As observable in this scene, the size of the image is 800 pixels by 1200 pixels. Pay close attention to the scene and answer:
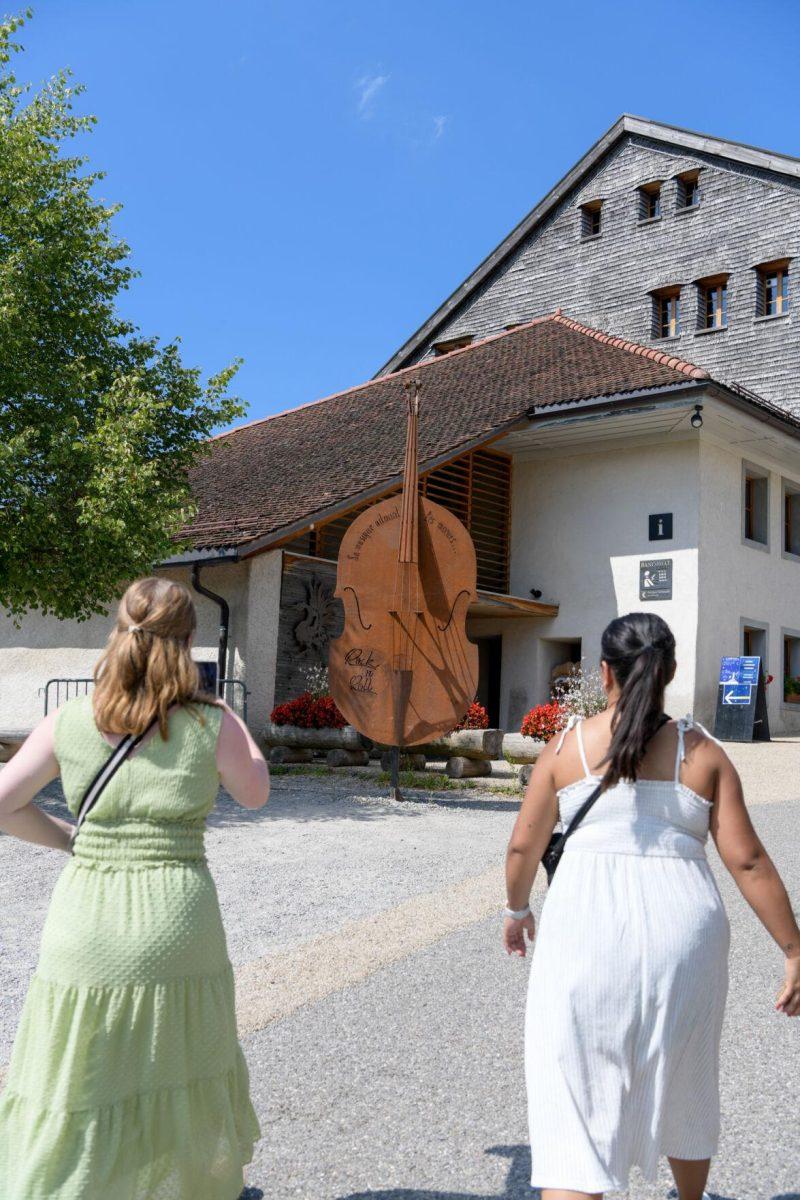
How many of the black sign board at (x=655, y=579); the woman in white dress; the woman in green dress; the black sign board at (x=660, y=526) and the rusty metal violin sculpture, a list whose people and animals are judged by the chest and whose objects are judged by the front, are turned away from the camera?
2

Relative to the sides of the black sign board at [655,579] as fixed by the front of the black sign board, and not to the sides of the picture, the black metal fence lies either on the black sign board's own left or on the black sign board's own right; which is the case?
on the black sign board's own right

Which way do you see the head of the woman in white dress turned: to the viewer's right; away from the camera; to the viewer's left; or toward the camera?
away from the camera

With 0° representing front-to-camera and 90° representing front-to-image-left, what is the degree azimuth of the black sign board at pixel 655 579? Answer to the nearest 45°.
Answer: approximately 0°

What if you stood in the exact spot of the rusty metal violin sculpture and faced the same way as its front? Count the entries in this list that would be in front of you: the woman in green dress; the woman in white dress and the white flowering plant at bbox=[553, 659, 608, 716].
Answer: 2

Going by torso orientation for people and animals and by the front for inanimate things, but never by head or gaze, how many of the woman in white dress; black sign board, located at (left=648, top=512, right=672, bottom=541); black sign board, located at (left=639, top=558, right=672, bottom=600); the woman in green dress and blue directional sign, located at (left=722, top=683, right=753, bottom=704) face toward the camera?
3

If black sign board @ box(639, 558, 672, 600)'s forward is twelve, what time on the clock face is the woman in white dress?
The woman in white dress is roughly at 12 o'clock from the black sign board.

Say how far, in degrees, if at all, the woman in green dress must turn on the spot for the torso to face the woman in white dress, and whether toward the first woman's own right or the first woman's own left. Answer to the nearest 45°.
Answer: approximately 90° to the first woman's own right

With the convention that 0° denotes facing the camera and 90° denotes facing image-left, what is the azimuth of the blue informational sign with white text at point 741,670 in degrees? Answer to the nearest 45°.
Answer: approximately 0°

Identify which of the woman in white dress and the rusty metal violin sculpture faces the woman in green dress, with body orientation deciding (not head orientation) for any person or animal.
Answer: the rusty metal violin sculpture

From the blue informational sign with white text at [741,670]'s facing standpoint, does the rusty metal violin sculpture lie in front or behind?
in front

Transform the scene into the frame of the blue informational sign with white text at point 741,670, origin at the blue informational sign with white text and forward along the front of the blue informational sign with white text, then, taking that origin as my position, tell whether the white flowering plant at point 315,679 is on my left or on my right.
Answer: on my right

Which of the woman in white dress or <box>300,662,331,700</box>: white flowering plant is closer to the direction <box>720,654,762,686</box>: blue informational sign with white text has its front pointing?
the woman in white dress
